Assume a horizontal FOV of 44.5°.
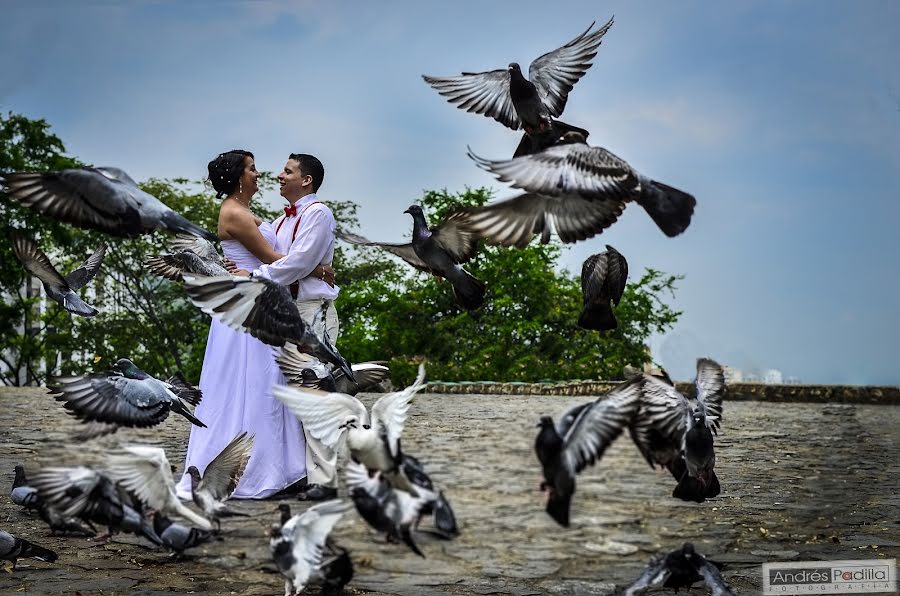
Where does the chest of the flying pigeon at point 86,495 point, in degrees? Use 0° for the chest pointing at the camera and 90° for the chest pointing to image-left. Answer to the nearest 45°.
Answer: approximately 90°

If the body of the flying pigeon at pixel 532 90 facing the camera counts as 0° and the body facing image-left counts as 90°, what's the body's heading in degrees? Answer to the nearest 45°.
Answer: approximately 45°

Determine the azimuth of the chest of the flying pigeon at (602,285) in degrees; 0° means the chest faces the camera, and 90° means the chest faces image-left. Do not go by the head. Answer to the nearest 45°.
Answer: approximately 180°

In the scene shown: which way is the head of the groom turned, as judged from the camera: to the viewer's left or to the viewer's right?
to the viewer's left

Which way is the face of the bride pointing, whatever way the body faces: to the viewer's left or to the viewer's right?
to the viewer's right

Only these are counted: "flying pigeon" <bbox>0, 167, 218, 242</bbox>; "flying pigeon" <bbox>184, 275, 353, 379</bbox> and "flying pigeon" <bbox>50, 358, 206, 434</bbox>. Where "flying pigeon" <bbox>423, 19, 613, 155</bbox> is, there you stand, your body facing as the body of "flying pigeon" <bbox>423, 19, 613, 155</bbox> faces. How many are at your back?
0

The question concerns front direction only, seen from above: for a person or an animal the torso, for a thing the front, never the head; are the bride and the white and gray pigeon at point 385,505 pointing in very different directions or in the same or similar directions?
very different directions
